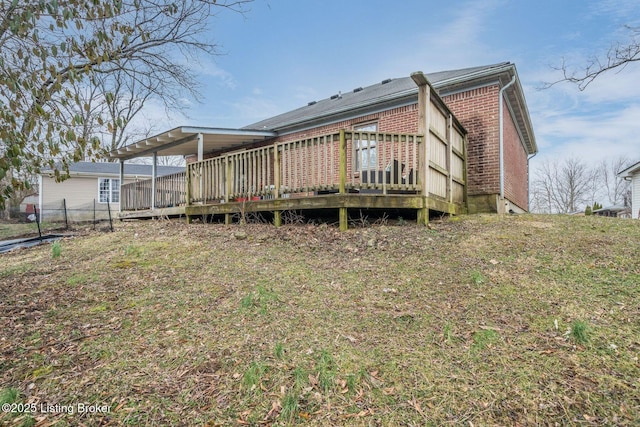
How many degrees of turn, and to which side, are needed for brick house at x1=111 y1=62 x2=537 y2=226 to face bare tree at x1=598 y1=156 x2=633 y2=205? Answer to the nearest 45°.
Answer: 0° — it already faces it

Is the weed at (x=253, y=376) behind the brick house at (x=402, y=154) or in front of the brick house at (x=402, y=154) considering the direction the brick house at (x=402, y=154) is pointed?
behind

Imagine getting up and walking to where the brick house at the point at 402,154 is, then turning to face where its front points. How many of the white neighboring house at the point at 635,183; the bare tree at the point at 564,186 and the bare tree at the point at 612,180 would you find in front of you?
3

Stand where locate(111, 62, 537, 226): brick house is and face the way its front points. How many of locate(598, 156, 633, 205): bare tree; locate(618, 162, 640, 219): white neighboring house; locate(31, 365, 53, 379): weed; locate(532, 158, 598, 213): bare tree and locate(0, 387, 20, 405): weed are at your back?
2

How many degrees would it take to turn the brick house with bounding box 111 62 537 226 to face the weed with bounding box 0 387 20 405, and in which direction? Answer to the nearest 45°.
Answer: approximately 180°

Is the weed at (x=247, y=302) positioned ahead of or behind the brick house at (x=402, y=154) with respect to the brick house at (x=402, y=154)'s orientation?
behind

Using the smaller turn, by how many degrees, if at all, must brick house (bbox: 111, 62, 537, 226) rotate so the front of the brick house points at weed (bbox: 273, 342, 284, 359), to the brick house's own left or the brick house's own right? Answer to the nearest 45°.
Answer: approximately 135° to the brick house's own right

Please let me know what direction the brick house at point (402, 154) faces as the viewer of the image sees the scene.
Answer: facing away from the viewer and to the right of the viewer

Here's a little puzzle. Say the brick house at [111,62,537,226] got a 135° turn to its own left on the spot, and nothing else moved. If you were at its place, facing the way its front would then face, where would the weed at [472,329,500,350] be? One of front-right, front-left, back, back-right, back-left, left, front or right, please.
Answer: left

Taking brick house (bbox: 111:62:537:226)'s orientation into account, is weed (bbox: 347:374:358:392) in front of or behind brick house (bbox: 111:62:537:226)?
behind

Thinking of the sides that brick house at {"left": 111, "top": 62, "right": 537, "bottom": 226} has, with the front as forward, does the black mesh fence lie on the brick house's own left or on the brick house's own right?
on the brick house's own left
